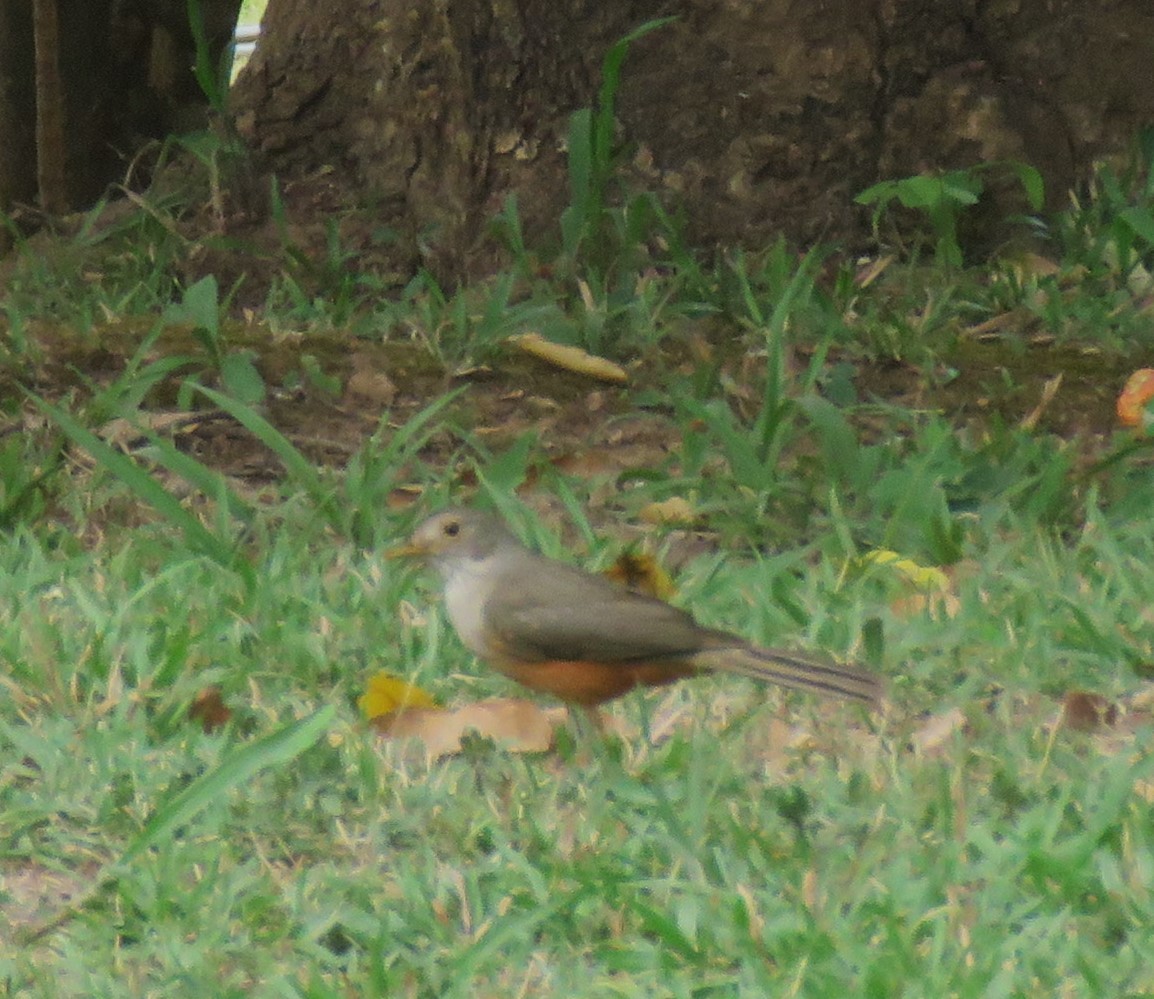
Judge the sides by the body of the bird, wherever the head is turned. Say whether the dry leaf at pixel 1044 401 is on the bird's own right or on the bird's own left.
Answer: on the bird's own right

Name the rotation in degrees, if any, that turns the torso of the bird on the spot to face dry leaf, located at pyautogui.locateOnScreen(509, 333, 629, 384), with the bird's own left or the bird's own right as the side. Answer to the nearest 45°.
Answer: approximately 90° to the bird's own right

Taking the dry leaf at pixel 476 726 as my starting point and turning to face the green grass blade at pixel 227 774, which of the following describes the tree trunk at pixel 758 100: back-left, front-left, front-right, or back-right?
back-right

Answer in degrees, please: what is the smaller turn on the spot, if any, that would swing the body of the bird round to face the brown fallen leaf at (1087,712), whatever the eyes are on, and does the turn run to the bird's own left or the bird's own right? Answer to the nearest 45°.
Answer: approximately 180°

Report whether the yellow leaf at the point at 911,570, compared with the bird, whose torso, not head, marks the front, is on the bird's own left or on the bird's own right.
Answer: on the bird's own right

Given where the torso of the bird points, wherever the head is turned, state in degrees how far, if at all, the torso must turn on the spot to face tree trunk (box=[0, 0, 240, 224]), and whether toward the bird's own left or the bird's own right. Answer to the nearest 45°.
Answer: approximately 90° to the bird's own right

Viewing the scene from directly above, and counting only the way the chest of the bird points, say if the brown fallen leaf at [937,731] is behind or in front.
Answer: behind

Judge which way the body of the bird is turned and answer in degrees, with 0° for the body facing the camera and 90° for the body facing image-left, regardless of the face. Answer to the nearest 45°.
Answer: approximately 90°

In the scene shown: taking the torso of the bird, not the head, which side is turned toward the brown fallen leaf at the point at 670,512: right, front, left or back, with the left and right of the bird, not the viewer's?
right

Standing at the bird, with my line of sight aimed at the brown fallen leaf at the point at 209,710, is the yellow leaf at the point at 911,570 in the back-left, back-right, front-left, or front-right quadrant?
back-right

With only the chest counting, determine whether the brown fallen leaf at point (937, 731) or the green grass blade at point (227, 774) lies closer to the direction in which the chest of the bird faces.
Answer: the green grass blade

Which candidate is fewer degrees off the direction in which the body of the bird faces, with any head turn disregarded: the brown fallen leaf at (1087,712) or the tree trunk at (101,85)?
the tree trunk
